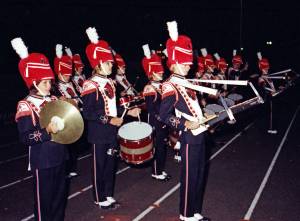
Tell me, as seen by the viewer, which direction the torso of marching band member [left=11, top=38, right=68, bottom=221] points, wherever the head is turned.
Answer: to the viewer's right

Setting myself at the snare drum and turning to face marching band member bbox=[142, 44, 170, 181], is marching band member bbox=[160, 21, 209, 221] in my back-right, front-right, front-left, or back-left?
back-right

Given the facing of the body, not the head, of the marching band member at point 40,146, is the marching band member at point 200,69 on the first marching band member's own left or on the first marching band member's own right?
on the first marching band member's own left

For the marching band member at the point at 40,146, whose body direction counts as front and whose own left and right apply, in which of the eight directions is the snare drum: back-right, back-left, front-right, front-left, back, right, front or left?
front-left

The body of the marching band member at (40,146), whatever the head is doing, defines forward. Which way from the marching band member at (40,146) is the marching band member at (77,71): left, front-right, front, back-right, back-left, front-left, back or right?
left

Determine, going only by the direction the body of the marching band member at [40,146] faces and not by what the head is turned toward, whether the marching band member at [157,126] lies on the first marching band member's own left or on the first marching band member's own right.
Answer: on the first marching band member's own left

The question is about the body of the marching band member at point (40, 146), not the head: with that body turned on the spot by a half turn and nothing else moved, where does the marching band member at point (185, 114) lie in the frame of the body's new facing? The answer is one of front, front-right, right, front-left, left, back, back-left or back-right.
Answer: back

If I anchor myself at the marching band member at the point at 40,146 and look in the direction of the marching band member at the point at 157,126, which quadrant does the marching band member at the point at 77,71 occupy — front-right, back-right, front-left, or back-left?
front-left
